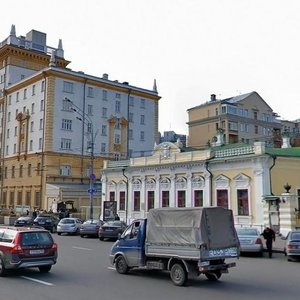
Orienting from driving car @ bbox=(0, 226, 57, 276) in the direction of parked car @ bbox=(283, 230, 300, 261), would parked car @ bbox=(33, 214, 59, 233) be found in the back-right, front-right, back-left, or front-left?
front-left

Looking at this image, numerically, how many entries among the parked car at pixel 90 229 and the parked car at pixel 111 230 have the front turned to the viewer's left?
0

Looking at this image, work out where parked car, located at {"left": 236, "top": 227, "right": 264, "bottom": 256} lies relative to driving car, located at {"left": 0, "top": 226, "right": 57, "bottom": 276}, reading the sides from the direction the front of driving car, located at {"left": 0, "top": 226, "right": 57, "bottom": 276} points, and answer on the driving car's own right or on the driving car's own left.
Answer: on the driving car's own right

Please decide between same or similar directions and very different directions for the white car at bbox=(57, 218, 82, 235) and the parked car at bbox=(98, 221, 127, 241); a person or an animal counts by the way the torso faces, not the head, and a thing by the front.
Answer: same or similar directions

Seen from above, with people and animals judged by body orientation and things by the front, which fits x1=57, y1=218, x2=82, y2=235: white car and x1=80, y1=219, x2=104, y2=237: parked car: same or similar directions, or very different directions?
same or similar directions

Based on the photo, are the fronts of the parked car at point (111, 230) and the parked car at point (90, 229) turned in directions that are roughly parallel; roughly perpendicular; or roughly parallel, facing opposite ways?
roughly parallel

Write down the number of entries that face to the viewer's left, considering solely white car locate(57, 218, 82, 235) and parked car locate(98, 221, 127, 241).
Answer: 0
